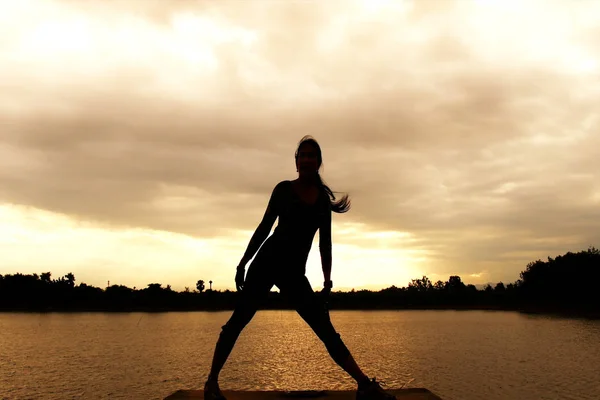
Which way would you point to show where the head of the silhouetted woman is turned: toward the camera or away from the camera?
toward the camera

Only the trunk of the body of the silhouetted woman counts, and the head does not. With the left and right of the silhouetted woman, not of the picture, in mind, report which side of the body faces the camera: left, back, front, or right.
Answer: front
